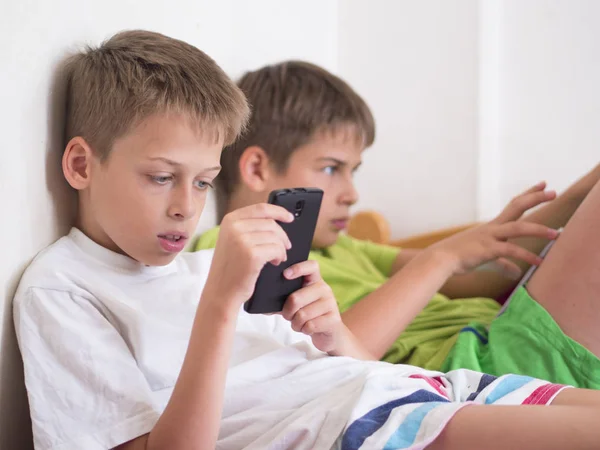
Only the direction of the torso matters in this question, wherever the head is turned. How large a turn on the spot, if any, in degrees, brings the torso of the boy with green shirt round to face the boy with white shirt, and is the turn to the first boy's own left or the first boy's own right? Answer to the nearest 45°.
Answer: approximately 90° to the first boy's own right

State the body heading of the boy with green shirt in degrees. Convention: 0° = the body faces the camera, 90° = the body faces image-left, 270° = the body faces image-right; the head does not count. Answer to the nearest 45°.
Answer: approximately 270°
